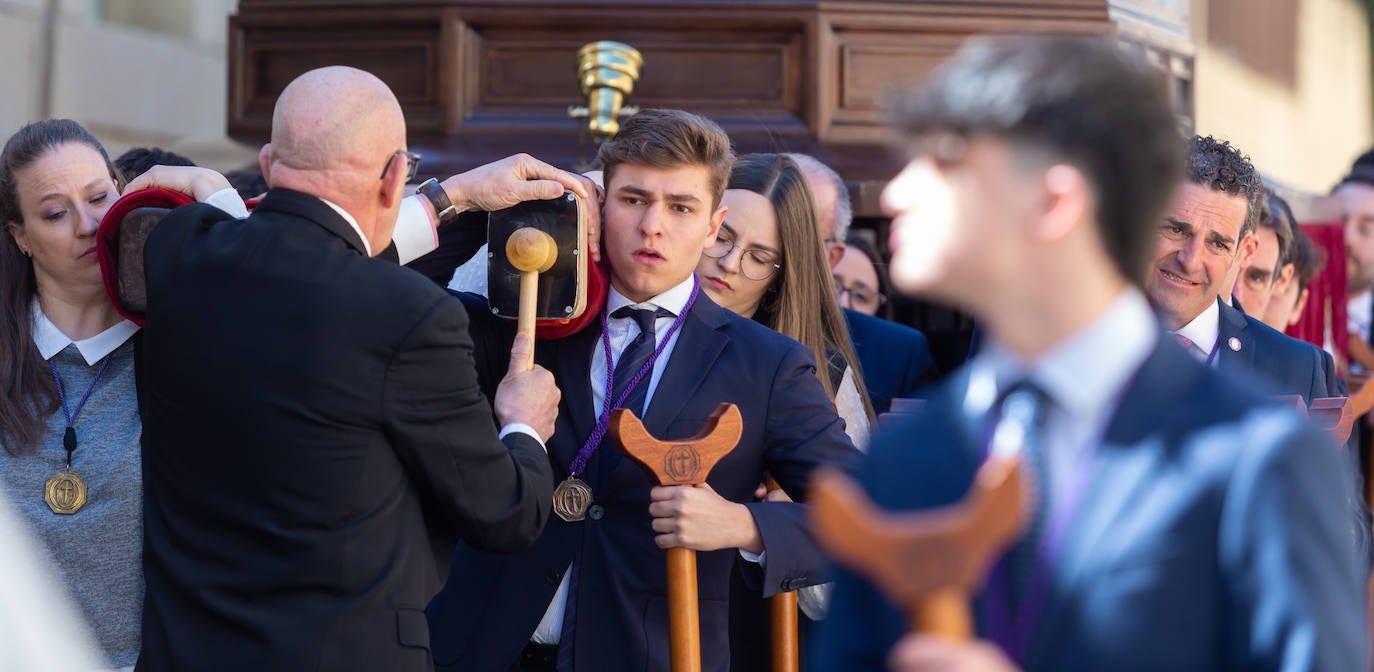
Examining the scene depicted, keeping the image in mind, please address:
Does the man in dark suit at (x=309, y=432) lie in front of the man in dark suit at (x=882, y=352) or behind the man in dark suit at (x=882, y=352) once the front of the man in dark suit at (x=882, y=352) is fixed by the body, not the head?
in front

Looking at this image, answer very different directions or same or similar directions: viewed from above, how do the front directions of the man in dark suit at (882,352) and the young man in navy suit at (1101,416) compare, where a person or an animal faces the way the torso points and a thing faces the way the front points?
same or similar directions

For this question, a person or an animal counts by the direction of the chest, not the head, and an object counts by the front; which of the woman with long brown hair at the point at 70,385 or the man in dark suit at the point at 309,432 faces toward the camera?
the woman with long brown hair

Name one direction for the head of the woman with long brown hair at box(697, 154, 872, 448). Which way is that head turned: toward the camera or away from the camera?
toward the camera

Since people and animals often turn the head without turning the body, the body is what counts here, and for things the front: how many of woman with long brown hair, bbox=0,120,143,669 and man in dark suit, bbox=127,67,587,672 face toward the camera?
1

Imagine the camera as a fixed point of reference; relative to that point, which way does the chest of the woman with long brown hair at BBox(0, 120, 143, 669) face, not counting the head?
toward the camera

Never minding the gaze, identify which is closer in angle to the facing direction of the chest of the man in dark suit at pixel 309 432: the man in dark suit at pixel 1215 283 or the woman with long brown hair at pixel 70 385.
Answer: the man in dark suit

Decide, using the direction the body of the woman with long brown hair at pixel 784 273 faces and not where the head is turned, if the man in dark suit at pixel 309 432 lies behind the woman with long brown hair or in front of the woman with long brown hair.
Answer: in front

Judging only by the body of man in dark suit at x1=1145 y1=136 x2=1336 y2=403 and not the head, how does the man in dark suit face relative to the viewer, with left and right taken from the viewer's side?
facing the viewer and to the left of the viewer
